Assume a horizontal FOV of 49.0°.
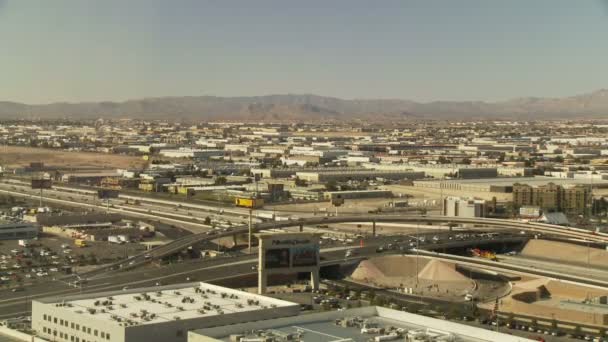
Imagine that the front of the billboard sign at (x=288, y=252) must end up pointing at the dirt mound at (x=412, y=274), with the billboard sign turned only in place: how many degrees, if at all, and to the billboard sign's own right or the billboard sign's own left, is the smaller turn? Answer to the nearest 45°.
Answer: approximately 135° to the billboard sign's own left

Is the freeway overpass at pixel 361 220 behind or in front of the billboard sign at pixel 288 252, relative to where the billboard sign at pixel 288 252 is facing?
behind

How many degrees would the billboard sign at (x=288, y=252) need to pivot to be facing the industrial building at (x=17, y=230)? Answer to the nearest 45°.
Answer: approximately 135° to its right

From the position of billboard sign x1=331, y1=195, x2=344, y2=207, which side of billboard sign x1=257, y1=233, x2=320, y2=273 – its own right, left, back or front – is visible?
back

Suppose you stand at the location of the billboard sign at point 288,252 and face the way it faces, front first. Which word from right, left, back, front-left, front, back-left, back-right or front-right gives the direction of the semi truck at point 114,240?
back-right

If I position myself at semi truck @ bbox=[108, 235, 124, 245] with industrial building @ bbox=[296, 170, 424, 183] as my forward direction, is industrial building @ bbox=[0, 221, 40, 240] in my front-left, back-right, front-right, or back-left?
back-left

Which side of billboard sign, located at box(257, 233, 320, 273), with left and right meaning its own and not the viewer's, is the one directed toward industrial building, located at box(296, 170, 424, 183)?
back

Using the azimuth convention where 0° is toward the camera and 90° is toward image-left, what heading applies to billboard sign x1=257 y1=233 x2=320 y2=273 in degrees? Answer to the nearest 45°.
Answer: approximately 0°

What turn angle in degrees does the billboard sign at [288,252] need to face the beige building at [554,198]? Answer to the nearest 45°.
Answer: approximately 135° to its left
